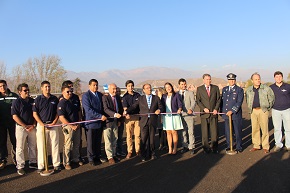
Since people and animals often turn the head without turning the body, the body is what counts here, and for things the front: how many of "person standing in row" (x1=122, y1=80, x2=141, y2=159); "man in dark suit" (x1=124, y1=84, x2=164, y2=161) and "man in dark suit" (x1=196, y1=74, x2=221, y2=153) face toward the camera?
3

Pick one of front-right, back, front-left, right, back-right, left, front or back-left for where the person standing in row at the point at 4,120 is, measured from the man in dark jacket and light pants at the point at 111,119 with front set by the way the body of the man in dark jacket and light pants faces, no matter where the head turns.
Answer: back-right

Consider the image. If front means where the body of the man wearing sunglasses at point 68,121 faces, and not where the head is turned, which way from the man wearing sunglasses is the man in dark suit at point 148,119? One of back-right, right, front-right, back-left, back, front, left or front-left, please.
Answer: front-left

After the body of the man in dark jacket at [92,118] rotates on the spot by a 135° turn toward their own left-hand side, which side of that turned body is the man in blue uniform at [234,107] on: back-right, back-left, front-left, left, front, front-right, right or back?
right

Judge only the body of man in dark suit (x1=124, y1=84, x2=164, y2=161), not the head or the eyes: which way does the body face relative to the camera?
toward the camera

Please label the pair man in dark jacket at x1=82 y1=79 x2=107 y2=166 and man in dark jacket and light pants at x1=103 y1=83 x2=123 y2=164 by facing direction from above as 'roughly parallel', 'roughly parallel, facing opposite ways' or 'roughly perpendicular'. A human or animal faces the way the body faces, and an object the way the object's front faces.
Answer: roughly parallel

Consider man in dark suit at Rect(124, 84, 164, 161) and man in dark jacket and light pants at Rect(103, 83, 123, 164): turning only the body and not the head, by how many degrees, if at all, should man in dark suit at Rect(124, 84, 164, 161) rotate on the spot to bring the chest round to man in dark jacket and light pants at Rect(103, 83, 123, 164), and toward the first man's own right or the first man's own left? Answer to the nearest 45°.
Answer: approximately 90° to the first man's own right

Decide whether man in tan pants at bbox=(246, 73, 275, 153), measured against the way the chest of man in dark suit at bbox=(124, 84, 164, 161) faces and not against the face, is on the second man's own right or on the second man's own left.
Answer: on the second man's own left

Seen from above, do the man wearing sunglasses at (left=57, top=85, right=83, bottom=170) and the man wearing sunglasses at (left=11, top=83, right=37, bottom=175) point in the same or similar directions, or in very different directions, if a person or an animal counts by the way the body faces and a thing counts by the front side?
same or similar directions

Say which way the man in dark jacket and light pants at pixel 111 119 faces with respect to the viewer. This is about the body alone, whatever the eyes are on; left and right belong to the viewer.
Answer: facing the viewer and to the right of the viewer

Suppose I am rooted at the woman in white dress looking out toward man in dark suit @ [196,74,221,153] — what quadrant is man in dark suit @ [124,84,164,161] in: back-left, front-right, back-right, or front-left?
back-right

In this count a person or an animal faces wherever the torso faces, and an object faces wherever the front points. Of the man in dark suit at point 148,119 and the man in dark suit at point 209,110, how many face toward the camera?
2

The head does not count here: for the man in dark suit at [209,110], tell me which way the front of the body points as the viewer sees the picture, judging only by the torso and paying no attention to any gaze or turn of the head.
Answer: toward the camera

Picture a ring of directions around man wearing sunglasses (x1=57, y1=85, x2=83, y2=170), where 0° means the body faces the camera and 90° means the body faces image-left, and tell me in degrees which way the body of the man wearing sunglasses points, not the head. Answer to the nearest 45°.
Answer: approximately 315°

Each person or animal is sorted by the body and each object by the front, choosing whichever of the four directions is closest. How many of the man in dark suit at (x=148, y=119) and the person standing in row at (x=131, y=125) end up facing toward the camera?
2

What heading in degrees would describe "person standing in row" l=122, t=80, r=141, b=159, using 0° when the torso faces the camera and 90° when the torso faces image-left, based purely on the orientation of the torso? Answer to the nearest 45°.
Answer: approximately 0°

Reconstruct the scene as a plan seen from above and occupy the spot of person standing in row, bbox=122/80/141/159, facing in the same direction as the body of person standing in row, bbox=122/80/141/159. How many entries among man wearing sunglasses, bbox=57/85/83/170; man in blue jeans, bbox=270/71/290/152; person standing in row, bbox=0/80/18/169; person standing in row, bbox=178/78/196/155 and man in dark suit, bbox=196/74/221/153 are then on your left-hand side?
3

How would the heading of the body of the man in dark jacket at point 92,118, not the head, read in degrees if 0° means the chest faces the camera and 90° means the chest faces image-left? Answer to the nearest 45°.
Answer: approximately 315°
